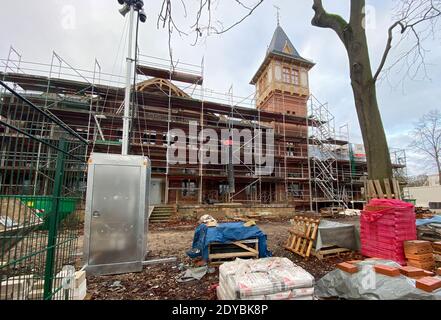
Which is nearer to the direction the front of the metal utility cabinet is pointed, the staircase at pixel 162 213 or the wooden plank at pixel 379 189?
the wooden plank

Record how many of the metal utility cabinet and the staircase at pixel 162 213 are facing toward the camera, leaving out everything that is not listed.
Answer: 2

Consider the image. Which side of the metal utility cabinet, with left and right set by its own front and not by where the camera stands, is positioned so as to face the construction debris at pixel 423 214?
left

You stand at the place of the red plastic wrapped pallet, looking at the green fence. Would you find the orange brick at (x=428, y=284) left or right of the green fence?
left

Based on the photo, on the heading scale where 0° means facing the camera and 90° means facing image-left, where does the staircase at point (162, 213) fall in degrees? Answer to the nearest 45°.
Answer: approximately 0°

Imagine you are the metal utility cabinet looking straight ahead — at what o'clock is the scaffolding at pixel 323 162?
The scaffolding is roughly at 8 o'clock from the metal utility cabinet.

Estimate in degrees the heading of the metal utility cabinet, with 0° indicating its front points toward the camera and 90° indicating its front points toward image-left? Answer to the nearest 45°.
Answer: approximately 0°

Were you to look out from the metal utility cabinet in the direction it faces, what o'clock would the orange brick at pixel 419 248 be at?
The orange brick is roughly at 10 o'clock from the metal utility cabinet.

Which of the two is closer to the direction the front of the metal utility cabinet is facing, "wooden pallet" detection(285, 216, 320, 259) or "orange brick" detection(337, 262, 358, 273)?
the orange brick

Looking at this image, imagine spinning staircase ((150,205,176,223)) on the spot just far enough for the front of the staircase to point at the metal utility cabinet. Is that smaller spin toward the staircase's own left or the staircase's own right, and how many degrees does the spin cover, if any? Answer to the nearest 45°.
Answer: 0° — it already faces it

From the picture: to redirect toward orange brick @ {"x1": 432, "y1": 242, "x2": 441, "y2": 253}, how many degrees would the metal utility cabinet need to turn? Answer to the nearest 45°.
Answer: approximately 45° to its left
